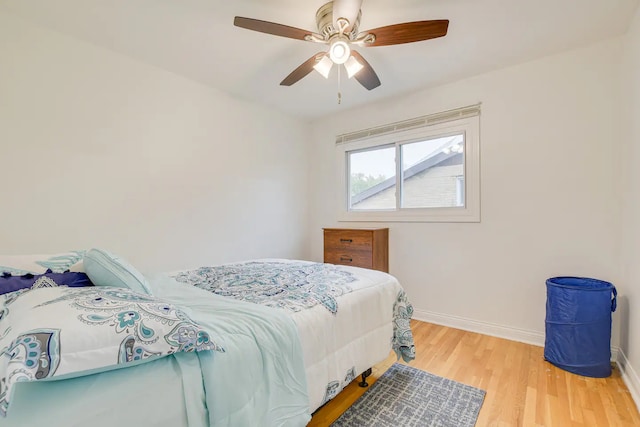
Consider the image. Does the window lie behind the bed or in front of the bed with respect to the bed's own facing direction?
in front

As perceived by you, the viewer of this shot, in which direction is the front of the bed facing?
facing away from the viewer and to the right of the viewer

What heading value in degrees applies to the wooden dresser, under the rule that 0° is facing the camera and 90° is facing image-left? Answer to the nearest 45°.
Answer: approximately 45°

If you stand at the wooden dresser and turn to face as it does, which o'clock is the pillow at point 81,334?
The pillow is roughly at 11 o'clock from the wooden dresser.

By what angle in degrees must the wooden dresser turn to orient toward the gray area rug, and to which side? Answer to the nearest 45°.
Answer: approximately 45° to its left
